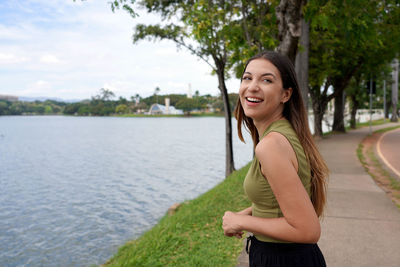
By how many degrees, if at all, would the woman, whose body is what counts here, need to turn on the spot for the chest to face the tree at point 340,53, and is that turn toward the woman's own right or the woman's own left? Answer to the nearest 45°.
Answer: approximately 90° to the woman's own right

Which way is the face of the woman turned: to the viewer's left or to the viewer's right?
to the viewer's left

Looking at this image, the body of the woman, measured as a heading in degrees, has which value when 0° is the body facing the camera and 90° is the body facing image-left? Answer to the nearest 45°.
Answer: approximately 90°
